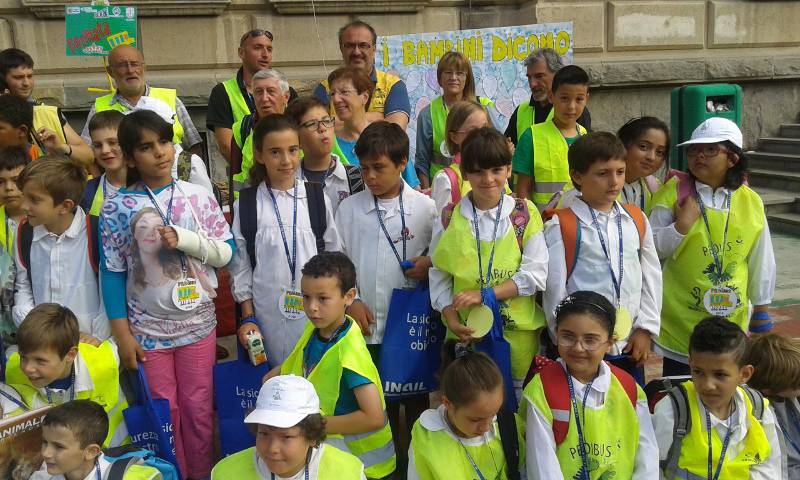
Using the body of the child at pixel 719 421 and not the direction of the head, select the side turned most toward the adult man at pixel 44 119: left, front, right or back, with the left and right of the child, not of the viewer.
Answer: right

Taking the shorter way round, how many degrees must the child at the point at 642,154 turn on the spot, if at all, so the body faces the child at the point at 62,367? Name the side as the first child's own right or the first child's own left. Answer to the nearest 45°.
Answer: approximately 90° to the first child's own right

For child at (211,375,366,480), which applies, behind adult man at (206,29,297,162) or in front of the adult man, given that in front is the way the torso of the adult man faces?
in front

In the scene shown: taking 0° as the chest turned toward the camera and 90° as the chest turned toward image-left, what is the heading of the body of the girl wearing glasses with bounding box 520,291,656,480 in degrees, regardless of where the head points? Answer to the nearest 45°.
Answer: approximately 0°

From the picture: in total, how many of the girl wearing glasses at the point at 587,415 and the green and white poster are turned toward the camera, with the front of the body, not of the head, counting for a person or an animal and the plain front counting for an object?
2

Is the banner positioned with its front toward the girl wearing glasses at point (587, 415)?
yes
